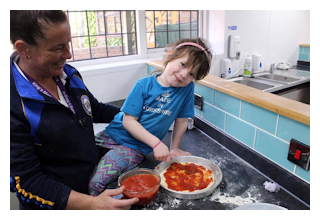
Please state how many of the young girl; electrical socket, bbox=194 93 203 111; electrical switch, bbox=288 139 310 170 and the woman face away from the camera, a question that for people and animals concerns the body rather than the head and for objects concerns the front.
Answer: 0

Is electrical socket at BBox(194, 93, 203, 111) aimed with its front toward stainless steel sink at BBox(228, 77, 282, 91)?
no

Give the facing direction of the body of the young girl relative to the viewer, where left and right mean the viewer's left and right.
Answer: facing the viewer and to the right of the viewer

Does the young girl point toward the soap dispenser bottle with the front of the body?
no

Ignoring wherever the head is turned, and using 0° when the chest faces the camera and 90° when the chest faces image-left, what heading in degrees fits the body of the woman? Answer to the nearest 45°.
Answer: approximately 315°

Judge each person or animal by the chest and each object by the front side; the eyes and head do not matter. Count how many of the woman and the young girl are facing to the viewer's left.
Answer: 0

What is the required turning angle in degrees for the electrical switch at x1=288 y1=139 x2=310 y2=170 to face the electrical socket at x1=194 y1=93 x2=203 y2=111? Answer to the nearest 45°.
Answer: approximately 90° to its right

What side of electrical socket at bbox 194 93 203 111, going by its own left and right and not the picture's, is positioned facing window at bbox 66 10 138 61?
right

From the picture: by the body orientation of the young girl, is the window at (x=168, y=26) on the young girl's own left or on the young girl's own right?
on the young girl's own left

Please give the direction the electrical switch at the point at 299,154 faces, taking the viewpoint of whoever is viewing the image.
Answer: facing the viewer and to the left of the viewer

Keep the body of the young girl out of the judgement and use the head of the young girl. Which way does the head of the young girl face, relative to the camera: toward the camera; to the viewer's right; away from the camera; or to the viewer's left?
toward the camera
